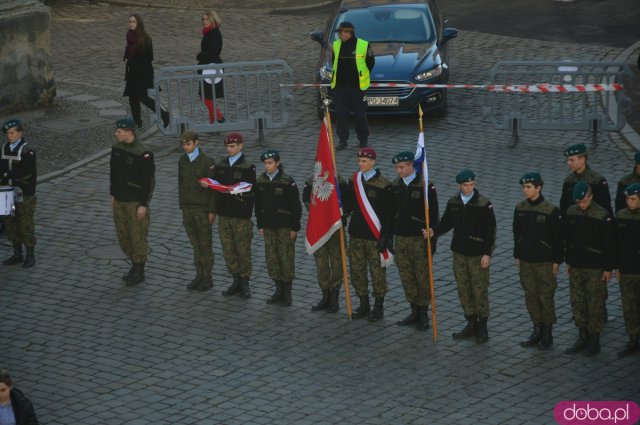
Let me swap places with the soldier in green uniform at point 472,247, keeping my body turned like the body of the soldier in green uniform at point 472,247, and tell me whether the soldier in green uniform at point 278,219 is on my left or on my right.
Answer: on my right

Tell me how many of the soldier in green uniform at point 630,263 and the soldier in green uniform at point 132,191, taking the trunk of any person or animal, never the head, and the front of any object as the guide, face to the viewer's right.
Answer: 0

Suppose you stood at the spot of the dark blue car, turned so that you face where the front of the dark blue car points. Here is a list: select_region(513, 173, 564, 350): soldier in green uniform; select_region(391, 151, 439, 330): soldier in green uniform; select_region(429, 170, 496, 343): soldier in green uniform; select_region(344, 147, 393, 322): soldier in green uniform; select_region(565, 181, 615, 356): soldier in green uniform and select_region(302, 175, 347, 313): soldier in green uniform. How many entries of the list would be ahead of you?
6

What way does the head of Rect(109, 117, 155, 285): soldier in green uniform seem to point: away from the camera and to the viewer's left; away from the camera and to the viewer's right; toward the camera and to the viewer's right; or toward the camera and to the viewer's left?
toward the camera and to the viewer's left

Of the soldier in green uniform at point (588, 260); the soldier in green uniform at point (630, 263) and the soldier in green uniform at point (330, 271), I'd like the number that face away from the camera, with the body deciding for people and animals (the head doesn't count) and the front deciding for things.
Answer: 0

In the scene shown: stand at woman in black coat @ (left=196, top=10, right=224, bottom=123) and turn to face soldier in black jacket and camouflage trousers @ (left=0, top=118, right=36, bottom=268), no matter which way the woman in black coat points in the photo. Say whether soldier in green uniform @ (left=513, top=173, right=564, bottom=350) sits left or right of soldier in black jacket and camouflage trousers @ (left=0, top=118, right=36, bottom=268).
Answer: left

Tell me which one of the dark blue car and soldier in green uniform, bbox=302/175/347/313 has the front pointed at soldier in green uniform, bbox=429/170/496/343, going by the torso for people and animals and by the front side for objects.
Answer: the dark blue car

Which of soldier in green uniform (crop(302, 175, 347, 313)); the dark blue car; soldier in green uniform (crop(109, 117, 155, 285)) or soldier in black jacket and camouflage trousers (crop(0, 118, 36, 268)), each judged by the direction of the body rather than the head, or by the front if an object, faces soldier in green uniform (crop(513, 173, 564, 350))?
the dark blue car

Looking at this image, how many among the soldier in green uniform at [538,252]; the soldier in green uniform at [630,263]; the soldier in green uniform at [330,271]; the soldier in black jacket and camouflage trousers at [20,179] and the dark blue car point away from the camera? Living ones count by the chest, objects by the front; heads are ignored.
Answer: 0

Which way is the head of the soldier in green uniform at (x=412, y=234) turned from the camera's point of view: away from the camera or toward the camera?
toward the camera

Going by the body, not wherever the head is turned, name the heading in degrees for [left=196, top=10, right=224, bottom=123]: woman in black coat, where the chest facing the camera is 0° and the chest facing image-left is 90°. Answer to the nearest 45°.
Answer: approximately 45°

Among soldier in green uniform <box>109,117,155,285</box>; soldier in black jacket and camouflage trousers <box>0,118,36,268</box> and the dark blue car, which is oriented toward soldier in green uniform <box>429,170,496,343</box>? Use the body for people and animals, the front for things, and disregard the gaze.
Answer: the dark blue car

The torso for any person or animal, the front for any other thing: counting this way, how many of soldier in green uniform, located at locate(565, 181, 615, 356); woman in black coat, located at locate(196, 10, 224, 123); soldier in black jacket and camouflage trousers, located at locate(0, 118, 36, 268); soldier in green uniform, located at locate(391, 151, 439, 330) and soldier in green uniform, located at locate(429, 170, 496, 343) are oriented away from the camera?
0

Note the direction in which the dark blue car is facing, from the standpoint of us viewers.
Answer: facing the viewer

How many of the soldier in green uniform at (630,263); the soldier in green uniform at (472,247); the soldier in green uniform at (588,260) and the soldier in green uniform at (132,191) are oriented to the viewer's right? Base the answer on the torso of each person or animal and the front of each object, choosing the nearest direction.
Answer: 0

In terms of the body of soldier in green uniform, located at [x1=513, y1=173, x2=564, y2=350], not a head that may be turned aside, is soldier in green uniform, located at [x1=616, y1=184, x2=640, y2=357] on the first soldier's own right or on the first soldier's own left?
on the first soldier's own left
